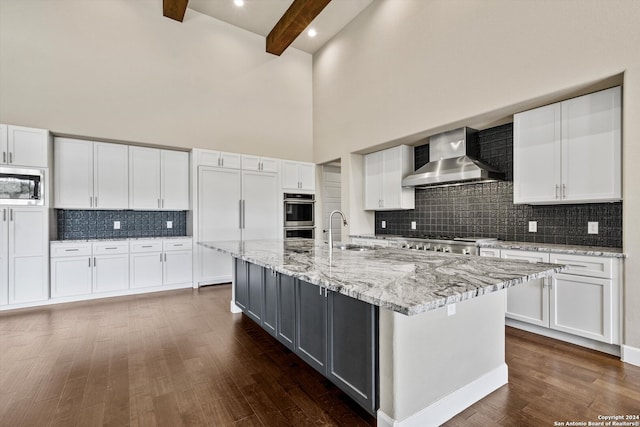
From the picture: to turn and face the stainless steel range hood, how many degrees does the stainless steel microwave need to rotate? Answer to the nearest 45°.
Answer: approximately 45° to its left

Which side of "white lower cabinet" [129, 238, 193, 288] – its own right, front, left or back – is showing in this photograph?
front

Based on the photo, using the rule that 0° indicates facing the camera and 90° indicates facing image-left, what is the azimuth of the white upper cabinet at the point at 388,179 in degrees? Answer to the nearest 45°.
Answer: approximately 45°

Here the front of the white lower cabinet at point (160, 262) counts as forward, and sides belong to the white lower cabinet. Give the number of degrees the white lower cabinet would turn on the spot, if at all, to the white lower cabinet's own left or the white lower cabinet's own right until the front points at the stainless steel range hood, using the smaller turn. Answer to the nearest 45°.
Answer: approximately 45° to the white lower cabinet's own left

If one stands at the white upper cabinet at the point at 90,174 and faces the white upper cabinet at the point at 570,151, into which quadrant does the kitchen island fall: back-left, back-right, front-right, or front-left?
front-right

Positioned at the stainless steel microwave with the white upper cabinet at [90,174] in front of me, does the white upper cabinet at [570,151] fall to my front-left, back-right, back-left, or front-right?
front-right

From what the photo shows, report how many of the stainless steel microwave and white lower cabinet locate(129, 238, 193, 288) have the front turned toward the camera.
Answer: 2

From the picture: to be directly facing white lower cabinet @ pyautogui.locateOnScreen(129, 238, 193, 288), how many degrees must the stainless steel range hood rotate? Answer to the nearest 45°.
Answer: approximately 45° to its right

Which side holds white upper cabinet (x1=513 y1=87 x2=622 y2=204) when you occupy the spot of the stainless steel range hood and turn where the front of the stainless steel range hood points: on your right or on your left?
on your left

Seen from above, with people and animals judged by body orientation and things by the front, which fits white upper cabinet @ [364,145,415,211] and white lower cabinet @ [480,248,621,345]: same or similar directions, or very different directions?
same or similar directions

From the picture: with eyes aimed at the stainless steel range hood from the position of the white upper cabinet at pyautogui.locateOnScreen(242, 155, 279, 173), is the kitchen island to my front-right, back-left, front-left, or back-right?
front-right

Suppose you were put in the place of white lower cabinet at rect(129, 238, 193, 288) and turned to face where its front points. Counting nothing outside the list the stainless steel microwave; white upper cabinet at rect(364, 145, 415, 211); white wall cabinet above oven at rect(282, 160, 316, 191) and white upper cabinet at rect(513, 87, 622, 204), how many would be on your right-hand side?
1

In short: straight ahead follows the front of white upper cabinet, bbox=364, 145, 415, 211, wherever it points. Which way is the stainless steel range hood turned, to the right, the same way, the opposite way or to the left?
the same way

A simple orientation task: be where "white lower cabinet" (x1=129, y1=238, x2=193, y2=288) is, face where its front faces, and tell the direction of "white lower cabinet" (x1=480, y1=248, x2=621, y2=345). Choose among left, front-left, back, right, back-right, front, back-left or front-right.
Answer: front-left

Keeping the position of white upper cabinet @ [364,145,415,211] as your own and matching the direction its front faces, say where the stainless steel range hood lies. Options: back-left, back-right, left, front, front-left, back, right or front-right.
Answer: left

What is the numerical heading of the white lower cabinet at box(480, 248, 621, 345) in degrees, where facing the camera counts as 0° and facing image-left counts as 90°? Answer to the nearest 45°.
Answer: approximately 45°
